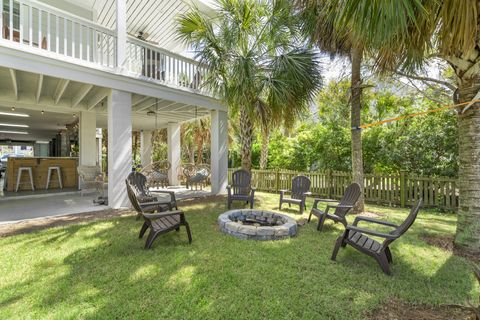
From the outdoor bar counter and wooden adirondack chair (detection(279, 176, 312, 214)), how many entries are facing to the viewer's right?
0

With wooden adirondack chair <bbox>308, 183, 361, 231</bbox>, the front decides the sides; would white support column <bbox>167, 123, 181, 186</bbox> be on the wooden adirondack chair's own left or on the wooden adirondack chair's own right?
on the wooden adirondack chair's own right

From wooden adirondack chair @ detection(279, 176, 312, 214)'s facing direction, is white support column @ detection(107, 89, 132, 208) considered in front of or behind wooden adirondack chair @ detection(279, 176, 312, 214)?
in front

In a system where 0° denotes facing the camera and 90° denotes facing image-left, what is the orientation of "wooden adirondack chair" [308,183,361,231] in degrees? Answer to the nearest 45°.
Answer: approximately 45°

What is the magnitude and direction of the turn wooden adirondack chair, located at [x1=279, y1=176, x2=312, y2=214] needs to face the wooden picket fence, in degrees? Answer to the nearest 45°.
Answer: approximately 180°

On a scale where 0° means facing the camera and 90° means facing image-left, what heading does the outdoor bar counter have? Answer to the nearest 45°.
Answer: approximately 0°

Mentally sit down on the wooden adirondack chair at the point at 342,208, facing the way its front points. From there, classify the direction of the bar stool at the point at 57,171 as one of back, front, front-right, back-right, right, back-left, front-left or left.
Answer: front-right

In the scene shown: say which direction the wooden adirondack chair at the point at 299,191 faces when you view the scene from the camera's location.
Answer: facing the viewer and to the left of the viewer

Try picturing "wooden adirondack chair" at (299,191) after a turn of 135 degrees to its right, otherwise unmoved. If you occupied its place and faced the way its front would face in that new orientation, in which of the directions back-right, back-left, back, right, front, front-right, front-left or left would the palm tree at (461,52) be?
back-right

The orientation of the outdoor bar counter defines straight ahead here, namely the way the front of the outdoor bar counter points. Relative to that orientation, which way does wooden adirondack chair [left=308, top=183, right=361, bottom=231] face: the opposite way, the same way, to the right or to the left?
to the right
